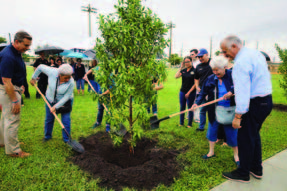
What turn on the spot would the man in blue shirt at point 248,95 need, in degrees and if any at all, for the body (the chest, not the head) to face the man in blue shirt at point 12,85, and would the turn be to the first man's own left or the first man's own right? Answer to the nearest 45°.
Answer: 0° — they already face them

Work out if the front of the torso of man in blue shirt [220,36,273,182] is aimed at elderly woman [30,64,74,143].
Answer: yes

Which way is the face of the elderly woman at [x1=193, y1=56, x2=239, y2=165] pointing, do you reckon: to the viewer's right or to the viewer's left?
to the viewer's left

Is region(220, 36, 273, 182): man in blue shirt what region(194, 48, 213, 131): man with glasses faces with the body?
no

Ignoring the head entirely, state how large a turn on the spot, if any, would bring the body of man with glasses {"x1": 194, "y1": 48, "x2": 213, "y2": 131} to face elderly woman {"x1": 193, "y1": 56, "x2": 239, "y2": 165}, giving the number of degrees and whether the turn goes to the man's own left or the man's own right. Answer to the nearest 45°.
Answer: approximately 45° to the man's own left

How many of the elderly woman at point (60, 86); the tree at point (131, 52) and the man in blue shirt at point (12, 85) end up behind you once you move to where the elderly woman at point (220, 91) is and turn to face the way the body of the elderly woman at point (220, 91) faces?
0

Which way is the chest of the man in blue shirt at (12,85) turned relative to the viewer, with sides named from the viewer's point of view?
facing to the right of the viewer

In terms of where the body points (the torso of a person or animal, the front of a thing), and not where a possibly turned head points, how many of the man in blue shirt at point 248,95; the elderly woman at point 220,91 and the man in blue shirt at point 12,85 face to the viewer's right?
1

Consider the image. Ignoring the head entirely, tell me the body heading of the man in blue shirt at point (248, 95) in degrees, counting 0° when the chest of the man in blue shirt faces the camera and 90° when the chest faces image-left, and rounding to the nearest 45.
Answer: approximately 90°

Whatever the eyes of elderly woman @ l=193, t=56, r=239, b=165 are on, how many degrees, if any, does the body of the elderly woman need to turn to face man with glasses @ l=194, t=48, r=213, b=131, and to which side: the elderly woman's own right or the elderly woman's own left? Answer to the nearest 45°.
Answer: approximately 135° to the elderly woman's own right

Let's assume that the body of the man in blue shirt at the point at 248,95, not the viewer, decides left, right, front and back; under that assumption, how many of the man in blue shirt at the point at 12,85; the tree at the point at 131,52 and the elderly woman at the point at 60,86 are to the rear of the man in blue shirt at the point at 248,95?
0

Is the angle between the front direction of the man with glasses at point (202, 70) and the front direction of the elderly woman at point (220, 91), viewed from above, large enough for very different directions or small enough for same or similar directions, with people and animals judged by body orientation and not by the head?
same or similar directions

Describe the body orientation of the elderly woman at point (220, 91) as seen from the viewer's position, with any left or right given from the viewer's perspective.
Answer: facing the viewer and to the left of the viewer

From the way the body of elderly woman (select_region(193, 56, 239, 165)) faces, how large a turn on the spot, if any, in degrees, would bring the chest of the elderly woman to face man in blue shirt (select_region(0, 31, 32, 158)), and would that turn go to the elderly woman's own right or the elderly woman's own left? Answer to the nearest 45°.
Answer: approximately 45° to the elderly woman's own right

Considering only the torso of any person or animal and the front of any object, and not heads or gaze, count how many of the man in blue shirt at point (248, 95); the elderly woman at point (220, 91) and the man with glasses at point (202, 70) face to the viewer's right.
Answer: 0

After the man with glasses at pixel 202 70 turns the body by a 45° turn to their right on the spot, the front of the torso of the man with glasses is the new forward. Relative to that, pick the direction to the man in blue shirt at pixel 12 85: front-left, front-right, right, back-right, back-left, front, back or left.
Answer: front-left
